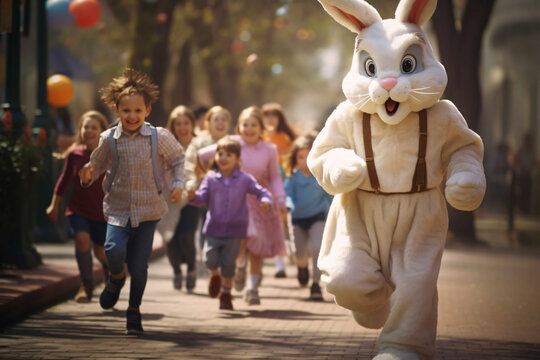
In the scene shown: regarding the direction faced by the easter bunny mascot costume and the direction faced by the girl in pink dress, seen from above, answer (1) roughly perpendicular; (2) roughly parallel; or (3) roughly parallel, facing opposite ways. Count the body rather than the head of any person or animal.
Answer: roughly parallel

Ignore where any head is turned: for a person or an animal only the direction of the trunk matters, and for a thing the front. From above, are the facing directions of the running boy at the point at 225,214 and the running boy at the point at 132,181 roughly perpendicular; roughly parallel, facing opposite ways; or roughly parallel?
roughly parallel

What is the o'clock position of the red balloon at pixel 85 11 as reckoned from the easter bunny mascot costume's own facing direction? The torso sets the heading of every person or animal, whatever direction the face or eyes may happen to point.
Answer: The red balloon is roughly at 5 o'clock from the easter bunny mascot costume.

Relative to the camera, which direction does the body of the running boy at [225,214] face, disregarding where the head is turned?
toward the camera

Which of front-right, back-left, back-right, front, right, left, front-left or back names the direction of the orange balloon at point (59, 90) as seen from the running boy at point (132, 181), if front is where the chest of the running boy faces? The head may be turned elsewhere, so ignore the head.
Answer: back

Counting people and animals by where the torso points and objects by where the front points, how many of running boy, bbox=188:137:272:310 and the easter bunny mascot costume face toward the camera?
2

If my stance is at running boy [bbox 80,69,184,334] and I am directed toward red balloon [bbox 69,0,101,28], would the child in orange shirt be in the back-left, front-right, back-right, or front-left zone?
front-right

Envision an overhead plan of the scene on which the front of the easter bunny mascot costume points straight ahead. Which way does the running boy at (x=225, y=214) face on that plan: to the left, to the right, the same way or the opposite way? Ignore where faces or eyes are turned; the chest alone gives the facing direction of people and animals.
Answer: the same way

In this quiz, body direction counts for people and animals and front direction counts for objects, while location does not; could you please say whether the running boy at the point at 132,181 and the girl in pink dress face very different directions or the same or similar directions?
same or similar directions

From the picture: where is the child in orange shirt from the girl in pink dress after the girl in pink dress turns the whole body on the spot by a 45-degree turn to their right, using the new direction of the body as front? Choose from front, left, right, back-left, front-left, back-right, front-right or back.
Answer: back-right

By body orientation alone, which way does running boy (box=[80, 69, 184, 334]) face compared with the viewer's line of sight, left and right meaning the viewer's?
facing the viewer

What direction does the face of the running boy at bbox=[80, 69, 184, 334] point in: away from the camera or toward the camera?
toward the camera

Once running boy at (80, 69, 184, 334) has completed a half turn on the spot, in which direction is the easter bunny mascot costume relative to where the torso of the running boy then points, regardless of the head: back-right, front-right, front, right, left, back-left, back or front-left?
back-right

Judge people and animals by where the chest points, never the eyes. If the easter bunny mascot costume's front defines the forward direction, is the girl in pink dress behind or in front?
behind

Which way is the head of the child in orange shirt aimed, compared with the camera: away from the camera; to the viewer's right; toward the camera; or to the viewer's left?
toward the camera

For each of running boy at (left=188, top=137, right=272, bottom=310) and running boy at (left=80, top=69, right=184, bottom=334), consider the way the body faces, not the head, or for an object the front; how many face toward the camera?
2

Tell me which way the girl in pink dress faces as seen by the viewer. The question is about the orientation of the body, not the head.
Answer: toward the camera
